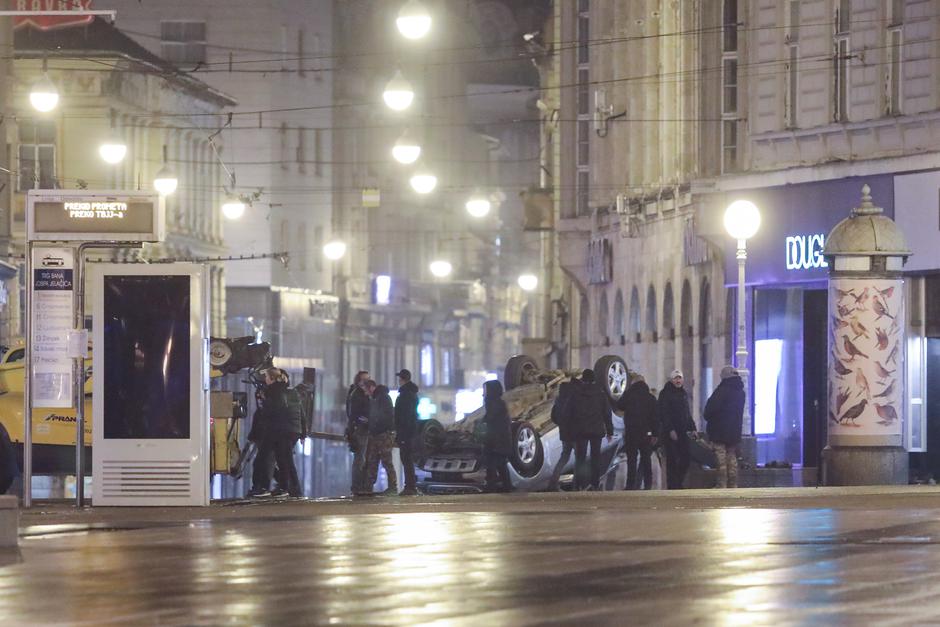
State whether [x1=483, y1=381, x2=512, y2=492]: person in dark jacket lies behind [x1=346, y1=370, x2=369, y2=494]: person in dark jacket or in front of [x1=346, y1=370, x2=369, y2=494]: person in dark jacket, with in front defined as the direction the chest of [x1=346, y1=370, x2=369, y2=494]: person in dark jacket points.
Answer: in front

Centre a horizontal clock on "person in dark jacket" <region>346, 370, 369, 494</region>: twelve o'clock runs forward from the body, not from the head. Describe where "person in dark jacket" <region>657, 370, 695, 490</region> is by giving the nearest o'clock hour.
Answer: "person in dark jacket" <region>657, 370, 695, 490</region> is roughly at 12 o'clock from "person in dark jacket" <region>346, 370, 369, 494</region>.

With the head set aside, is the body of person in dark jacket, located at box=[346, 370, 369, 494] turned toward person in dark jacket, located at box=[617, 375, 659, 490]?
yes

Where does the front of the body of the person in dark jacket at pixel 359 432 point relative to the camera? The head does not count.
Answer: to the viewer's right

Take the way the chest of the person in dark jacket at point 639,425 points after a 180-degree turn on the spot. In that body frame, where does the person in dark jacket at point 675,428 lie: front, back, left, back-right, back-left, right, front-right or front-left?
left

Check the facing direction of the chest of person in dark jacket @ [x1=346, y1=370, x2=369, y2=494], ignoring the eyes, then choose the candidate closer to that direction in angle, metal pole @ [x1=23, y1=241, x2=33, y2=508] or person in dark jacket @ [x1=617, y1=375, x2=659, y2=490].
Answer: the person in dark jacket

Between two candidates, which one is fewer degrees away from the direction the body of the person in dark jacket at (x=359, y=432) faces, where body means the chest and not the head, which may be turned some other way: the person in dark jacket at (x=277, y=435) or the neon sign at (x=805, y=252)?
the neon sign

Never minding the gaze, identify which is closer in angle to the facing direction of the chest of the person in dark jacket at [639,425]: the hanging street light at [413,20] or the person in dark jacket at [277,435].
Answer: the hanging street light

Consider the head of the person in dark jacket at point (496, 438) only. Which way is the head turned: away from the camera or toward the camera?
away from the camera

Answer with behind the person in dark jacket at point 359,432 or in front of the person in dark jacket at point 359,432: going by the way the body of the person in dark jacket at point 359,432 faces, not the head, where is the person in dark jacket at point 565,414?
in front

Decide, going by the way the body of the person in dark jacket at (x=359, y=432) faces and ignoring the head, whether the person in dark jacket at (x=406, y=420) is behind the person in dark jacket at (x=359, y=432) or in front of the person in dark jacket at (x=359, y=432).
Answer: in front

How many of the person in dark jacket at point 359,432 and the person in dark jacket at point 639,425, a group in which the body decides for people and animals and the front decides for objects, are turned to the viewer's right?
1
